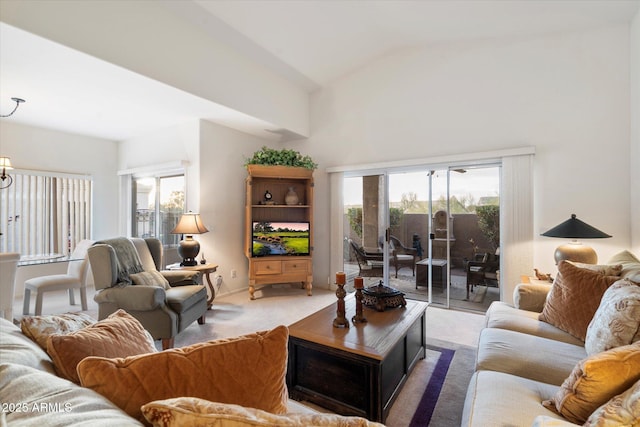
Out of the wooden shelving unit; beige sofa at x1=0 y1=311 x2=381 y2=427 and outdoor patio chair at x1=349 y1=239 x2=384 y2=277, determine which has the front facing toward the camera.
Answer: the wooden shelving unit

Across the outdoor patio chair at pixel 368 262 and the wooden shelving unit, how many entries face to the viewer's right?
1

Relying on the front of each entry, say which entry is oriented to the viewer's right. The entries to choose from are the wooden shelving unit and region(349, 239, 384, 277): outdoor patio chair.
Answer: the outdoor patio chair

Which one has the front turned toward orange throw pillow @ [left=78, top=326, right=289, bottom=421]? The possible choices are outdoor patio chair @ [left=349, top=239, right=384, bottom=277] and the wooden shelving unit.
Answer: the wooden shelving unit

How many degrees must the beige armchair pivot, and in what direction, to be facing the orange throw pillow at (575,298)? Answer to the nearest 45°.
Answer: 0° — it already faces it

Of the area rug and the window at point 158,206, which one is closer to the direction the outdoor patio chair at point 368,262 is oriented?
the area rug

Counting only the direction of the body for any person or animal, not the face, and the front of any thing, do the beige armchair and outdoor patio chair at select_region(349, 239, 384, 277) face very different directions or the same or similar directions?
same or similar directions

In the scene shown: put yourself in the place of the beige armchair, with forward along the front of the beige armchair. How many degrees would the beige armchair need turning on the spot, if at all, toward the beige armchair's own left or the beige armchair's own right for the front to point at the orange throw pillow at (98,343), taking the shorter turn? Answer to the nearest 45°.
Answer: approximately 45° to the beige armchair's own right

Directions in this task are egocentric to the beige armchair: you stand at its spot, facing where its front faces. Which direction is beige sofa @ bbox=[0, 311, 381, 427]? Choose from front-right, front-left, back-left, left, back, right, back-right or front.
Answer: front-right

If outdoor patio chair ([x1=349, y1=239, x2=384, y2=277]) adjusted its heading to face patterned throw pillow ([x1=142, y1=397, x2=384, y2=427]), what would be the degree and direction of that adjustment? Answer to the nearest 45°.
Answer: approximately 90° to its right

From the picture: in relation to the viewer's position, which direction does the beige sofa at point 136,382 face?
facing away from the viewer and to the right of the viewer

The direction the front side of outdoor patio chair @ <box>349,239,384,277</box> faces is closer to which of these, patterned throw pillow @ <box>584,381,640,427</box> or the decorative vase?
the patterned throw pillow

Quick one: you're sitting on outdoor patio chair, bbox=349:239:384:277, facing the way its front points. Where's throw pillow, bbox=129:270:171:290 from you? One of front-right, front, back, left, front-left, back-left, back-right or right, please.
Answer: back-right

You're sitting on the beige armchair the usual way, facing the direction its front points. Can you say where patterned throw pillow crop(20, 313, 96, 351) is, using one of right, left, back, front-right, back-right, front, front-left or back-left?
front-right

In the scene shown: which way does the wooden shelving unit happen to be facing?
toward the camera

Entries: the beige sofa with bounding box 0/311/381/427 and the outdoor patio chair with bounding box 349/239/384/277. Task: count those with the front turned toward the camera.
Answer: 0

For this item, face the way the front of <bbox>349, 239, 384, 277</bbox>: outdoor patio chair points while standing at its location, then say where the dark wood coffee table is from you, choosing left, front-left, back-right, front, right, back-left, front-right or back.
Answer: right

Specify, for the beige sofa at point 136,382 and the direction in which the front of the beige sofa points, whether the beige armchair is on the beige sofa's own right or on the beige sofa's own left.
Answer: on the beige sofa's own left

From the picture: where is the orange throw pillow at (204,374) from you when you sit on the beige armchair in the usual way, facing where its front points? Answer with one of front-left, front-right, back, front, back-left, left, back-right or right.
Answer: front-right

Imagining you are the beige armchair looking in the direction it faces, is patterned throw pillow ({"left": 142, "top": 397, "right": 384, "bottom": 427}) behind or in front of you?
in front

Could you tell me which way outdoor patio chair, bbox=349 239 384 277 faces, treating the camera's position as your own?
facing to the right of the viewer
